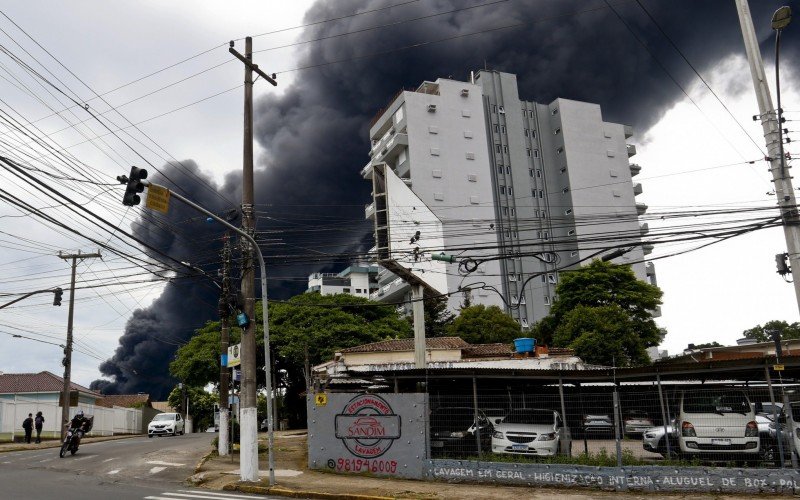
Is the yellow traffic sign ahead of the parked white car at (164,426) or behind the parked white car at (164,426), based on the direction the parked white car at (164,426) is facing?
ahead

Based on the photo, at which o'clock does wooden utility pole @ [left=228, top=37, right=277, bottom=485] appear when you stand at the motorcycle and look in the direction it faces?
The wooden utility pole is roughly at 10 o'clock from the motorcycle.

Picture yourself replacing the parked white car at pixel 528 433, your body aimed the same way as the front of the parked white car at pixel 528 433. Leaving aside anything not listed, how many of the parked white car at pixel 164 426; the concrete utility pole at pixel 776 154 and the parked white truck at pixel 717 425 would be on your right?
1

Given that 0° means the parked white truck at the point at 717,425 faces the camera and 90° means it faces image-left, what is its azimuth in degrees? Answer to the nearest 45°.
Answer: approximately 0°

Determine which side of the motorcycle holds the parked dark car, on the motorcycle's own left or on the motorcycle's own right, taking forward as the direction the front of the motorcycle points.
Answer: on the motorcycle's own left

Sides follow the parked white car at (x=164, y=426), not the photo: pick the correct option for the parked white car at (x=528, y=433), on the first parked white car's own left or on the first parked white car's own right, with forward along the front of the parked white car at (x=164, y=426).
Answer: on the first parked white car's own left

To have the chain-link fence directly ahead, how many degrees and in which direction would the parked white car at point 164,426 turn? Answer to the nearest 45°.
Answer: approximately 45° to its left

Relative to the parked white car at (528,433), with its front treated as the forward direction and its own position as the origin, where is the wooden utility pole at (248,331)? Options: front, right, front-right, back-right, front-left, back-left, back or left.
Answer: front-right

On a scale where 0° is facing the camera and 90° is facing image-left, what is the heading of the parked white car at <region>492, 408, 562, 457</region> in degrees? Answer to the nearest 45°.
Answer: approximately 45°

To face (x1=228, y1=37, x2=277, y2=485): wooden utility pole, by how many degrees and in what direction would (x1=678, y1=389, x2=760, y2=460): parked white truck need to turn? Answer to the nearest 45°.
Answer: approximately 90° to its right

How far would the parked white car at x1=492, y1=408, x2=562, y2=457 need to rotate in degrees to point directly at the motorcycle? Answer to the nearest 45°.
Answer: approximately 45° to its right
